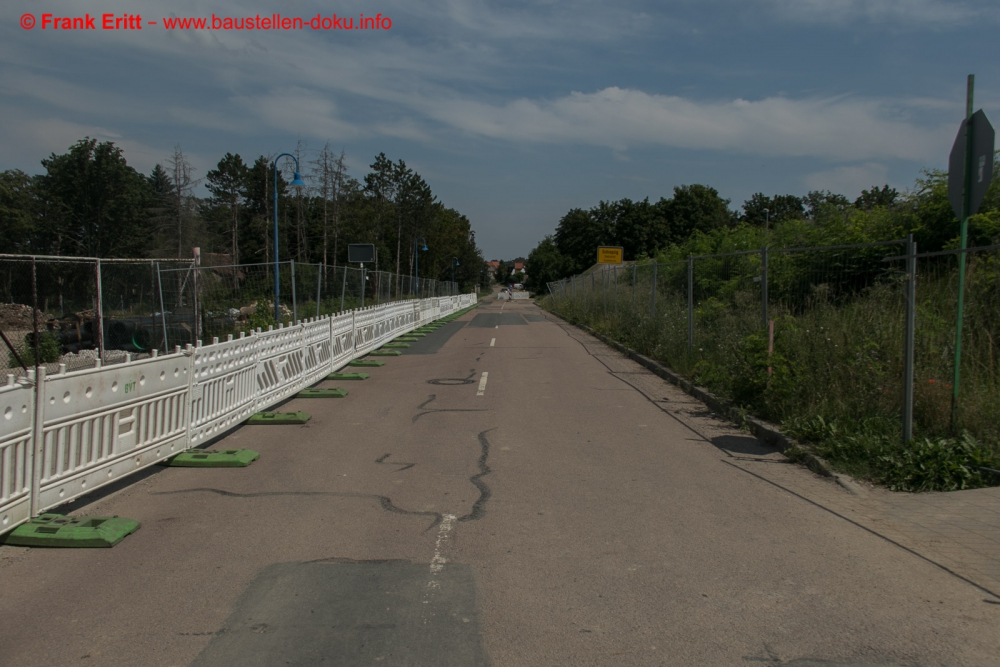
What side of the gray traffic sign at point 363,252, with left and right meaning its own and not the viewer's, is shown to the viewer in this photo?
back

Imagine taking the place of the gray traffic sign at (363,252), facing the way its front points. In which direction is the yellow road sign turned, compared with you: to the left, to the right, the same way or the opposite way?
the opposite way

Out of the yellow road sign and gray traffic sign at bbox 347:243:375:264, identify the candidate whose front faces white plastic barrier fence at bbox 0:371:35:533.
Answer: the yellow road sign

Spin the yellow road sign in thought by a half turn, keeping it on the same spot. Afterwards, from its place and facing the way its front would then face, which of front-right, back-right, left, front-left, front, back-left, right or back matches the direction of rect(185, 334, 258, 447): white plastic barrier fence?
back

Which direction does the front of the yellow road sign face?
toward the camera

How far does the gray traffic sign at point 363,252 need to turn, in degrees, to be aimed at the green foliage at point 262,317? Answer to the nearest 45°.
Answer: approximately 180°

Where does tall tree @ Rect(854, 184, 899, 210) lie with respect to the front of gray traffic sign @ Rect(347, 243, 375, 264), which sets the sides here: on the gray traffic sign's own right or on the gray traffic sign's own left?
on the gray traffic sign's own right

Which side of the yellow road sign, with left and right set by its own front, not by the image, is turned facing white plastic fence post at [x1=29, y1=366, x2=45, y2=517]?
front

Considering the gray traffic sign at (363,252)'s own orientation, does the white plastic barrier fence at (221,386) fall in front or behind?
behind

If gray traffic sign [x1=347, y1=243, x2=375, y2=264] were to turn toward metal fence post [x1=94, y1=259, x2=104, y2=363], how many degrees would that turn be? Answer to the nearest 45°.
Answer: approximately 180°

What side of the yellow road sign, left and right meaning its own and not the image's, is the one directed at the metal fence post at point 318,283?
front

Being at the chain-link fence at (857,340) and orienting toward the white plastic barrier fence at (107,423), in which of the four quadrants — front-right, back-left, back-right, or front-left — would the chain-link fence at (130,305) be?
front-right

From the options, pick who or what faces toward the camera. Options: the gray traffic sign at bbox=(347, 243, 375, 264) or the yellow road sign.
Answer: the yellow road sign

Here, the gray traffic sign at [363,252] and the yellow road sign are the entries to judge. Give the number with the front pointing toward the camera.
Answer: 1

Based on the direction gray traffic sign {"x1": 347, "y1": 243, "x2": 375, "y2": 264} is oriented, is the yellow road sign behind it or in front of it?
in front

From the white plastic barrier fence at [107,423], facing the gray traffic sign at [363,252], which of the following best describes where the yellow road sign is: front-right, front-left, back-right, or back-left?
front-right
